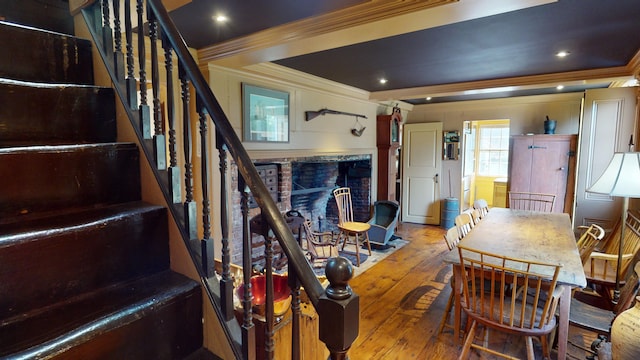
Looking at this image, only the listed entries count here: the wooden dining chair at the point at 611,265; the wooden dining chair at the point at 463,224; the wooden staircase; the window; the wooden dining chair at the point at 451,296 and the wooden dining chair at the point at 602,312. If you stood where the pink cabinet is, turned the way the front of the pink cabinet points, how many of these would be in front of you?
5

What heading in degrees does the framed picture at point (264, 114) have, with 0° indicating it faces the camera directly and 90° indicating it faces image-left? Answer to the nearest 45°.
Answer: approximately 315°

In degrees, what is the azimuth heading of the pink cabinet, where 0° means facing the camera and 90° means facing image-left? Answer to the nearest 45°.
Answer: approximately 0°

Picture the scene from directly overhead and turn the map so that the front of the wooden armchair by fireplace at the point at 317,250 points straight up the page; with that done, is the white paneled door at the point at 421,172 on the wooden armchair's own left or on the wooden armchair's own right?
on the wooden armchair's own left

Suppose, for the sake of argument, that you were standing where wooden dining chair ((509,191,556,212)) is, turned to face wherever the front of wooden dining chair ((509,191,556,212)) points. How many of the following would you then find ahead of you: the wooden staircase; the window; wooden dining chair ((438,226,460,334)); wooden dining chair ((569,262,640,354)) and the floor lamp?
4
